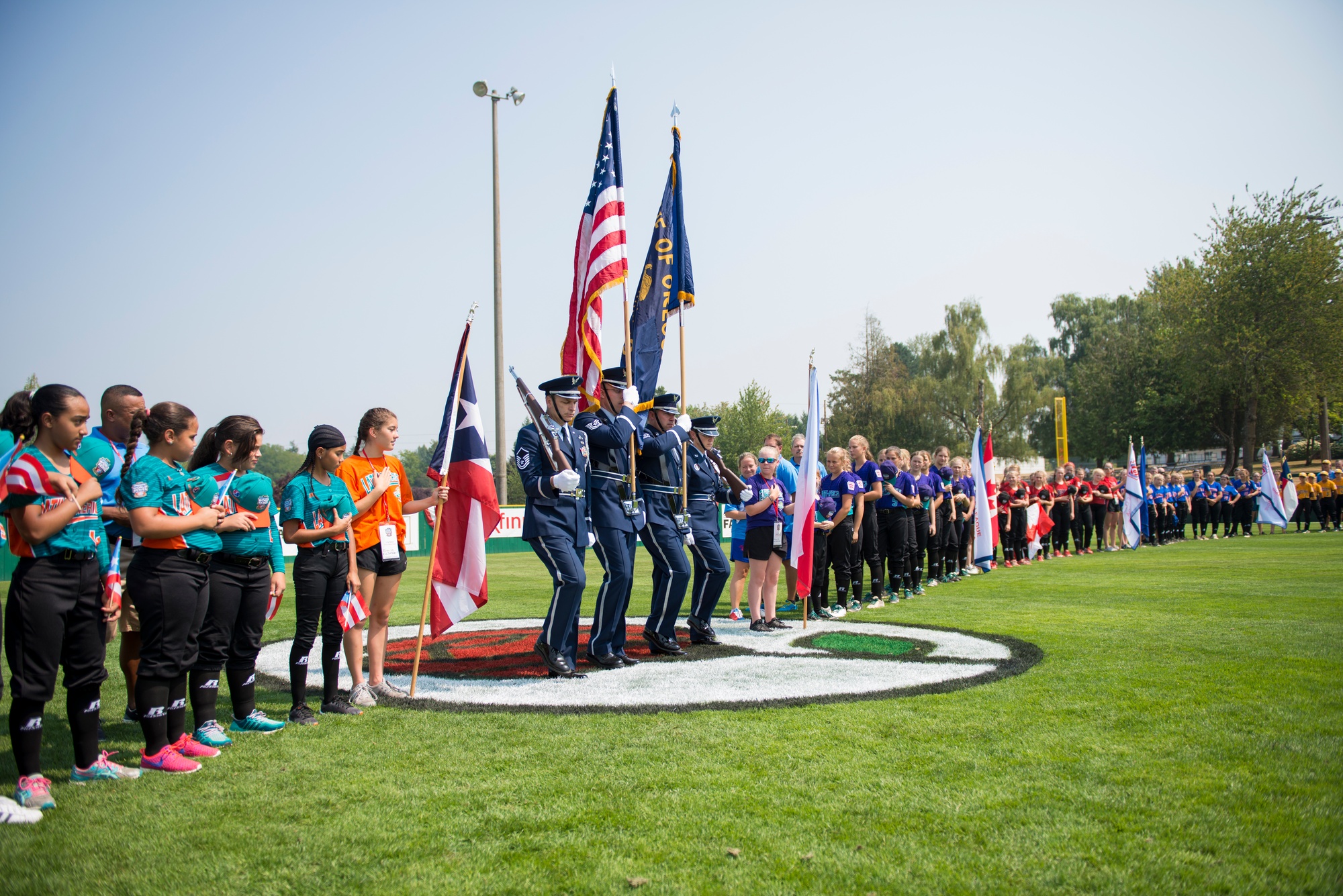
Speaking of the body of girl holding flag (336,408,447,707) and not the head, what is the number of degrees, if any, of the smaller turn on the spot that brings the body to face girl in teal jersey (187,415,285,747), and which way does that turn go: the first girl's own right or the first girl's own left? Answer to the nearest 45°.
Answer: approximately 90° to the first girl's own right

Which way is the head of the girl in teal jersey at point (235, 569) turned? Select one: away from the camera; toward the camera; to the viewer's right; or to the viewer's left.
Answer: to the viewer's right

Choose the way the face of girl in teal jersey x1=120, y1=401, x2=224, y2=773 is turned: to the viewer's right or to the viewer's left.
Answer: to the viewer's right

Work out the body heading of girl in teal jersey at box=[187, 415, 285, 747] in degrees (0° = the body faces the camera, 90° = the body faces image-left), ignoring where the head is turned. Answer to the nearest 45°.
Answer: approximately 315°

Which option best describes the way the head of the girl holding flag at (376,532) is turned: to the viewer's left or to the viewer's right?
to the viewer's right
